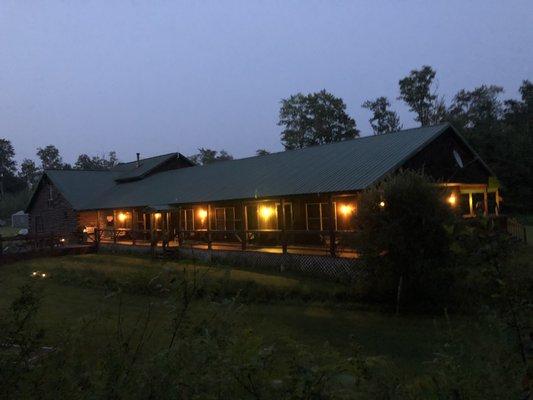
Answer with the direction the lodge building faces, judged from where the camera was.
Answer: facing the viewer and to the left of the viewer

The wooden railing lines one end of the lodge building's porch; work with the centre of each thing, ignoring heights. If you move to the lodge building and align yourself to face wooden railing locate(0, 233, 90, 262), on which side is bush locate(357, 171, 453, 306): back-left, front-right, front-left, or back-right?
back-left

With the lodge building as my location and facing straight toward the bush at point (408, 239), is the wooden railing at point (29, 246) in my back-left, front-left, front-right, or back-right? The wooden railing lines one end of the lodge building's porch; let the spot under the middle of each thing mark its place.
back-right

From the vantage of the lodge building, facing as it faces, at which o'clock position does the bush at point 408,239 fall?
The bush is roughly at 10 o'clock from the lodge building.
